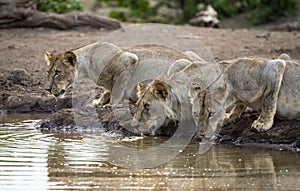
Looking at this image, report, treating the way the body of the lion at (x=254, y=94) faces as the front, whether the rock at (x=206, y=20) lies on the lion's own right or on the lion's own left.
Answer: on the lion's own right

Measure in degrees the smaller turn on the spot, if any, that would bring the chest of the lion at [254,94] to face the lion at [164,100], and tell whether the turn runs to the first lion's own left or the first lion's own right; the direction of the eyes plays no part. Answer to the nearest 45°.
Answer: approximately 45° to the first lion's own right

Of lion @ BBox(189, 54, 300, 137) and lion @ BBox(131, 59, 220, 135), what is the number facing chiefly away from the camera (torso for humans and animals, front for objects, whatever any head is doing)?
0

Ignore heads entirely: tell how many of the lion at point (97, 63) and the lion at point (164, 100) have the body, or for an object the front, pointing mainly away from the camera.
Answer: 0

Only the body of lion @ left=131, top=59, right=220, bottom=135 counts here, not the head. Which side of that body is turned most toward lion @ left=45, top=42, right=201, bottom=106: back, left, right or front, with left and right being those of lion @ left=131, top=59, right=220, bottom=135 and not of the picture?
right

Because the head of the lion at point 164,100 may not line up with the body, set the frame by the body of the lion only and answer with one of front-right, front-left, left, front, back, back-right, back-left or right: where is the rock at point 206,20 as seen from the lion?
back-right

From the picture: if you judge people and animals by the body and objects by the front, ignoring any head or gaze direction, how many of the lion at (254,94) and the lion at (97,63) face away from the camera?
0

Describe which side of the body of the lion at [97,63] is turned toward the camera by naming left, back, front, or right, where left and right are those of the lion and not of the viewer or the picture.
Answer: left

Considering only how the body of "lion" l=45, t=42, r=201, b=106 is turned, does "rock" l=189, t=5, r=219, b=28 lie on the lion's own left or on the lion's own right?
on the lion's own right

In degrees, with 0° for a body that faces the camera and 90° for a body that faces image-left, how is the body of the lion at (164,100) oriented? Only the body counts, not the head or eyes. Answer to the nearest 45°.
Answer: approximately 45°
